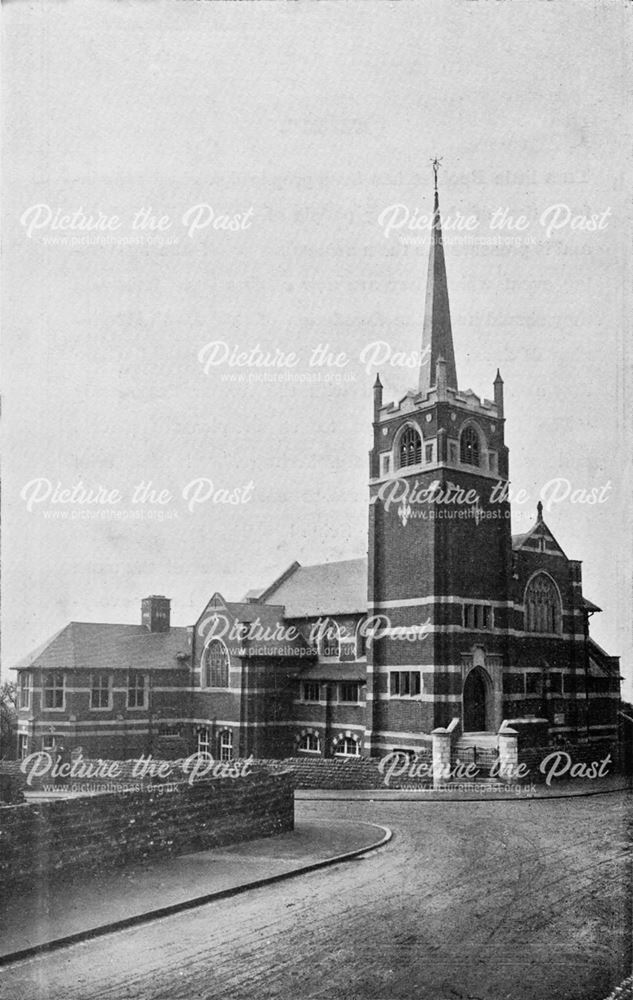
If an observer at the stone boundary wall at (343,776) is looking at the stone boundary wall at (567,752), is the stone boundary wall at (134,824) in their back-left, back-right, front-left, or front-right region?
back-right

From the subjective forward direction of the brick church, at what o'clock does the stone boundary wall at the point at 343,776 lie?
The stone boundary wall is roughly at 2 o'clock from the brick church.

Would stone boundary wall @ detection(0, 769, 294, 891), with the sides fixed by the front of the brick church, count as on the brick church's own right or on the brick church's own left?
on the brick church's own right

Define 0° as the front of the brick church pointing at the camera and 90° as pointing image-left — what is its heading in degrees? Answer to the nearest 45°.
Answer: approximately 315°
